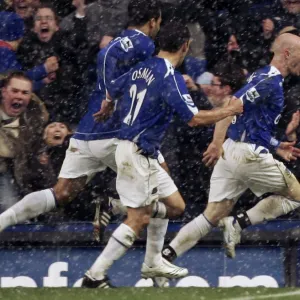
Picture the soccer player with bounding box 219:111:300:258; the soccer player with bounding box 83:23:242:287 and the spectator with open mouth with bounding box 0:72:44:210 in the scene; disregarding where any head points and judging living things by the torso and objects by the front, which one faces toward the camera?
the spectator with open mouth

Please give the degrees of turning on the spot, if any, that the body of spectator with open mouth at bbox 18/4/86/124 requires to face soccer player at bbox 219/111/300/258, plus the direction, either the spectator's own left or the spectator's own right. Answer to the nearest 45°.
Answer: approximately 90° to the spectator's own left

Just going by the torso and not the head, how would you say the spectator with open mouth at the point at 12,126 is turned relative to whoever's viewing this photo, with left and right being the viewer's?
facing the viewer

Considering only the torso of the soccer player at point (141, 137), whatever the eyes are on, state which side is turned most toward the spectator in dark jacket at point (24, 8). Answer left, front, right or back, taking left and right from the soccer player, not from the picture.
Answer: left

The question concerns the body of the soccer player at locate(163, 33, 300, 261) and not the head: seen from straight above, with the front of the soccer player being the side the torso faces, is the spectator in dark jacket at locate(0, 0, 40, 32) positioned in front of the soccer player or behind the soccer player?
behind

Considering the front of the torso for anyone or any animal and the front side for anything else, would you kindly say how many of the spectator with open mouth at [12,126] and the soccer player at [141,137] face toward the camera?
1

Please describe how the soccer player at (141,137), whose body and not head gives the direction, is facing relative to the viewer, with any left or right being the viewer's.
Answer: facing away from the viewer and to the right of the viewer

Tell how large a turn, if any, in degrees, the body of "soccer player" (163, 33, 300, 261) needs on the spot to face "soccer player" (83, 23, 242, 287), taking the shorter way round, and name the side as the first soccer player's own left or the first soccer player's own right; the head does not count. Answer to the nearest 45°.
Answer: approximately 135° to the first soccer player's own right

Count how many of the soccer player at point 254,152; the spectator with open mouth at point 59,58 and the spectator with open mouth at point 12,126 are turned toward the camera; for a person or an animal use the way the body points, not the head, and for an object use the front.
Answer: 2

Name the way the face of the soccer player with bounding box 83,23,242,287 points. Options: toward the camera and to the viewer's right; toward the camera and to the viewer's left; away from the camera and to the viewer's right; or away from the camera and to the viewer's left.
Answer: away from the camera and to the viewer's right

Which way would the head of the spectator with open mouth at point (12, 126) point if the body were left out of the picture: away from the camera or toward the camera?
toward the camera

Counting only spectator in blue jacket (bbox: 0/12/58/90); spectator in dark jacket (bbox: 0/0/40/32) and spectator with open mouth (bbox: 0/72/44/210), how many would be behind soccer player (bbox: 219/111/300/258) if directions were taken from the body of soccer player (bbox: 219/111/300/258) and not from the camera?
3
